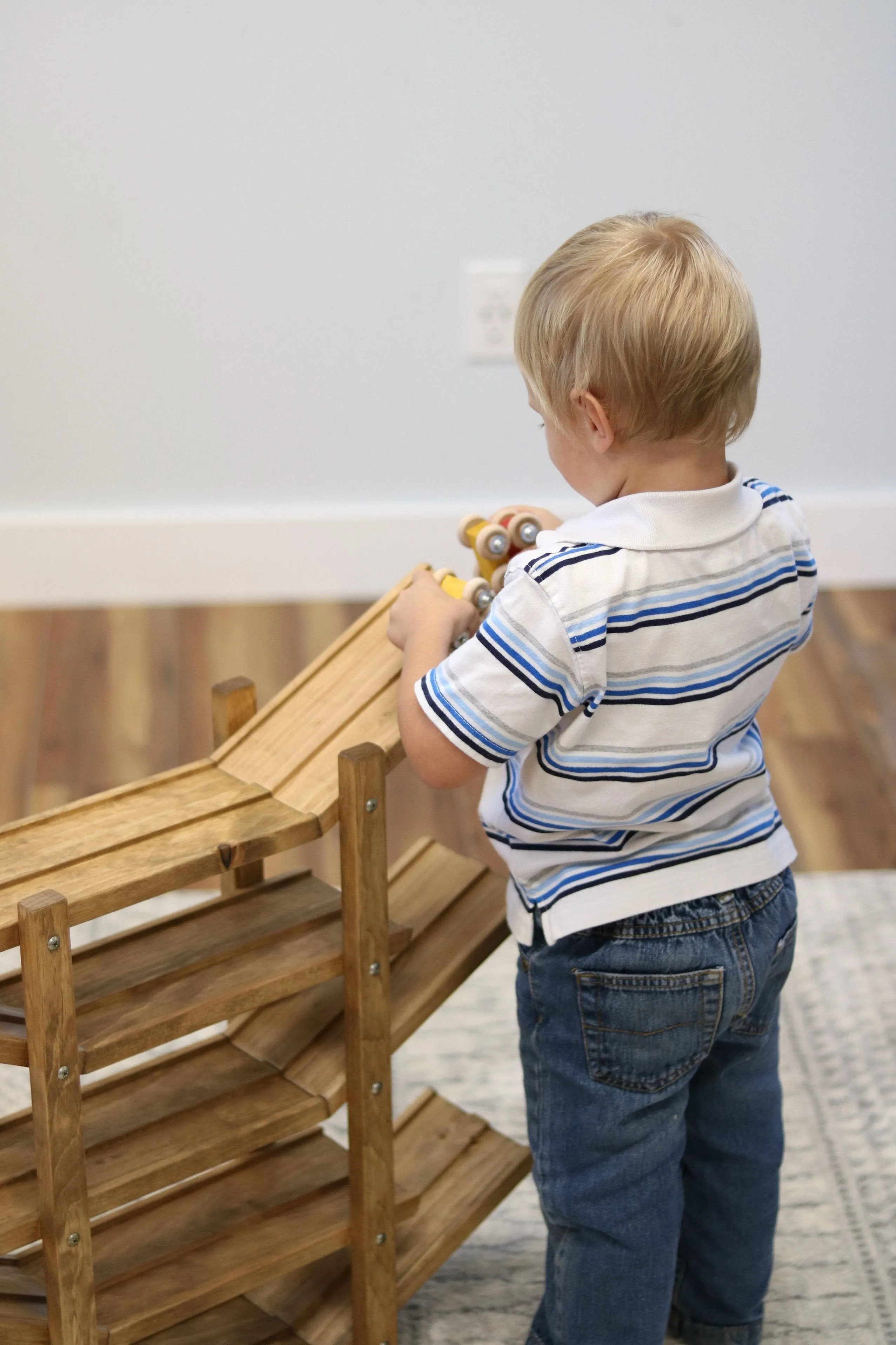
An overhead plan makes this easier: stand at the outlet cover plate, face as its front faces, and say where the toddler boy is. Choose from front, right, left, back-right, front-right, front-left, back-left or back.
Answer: front

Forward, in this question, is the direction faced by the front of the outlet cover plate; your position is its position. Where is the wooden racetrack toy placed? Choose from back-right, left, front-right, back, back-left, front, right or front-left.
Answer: front

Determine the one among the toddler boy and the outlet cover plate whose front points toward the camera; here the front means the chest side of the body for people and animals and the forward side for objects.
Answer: the outlet cover plate

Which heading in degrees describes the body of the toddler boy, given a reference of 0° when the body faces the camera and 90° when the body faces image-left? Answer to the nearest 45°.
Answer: approximately 135°

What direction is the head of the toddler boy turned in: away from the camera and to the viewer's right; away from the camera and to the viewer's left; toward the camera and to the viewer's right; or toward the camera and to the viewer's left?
away from the camera and to the viewer's left

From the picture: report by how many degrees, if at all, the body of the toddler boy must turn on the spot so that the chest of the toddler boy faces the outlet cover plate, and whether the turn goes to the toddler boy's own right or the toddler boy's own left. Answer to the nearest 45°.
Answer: approximately 45° to the toddler boy's own right

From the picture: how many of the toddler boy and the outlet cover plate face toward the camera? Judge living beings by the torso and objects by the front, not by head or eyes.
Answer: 1

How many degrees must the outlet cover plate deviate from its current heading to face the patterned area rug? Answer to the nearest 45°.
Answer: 0° — it already faces it

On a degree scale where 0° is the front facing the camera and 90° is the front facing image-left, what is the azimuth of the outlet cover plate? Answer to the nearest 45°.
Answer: approximately 0°
